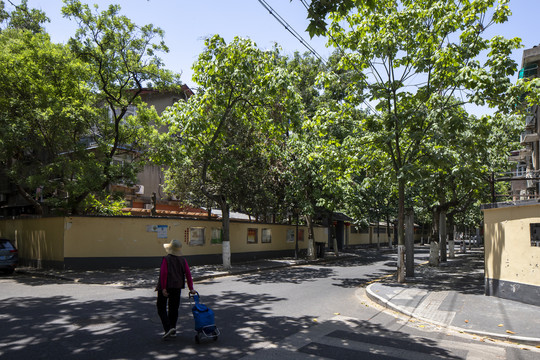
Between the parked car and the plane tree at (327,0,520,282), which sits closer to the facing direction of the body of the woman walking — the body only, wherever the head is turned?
the parked car

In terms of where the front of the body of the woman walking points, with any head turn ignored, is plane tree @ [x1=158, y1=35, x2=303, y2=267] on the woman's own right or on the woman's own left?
on the woman's own right

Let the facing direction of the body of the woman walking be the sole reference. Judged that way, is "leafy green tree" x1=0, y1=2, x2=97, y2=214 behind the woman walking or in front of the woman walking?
in front

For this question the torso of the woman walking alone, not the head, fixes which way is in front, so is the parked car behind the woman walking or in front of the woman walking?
in front

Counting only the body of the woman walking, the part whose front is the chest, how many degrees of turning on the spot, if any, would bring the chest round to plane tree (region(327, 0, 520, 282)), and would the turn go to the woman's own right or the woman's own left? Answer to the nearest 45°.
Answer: approximately 90° to the woman's own right

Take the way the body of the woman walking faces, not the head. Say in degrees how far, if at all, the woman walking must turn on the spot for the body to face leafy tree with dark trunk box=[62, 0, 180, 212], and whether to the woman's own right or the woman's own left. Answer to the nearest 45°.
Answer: approximately 45° to the woman's own right

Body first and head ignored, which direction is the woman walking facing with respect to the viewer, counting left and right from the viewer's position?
facing away from the viewer and to the left of the viewer
